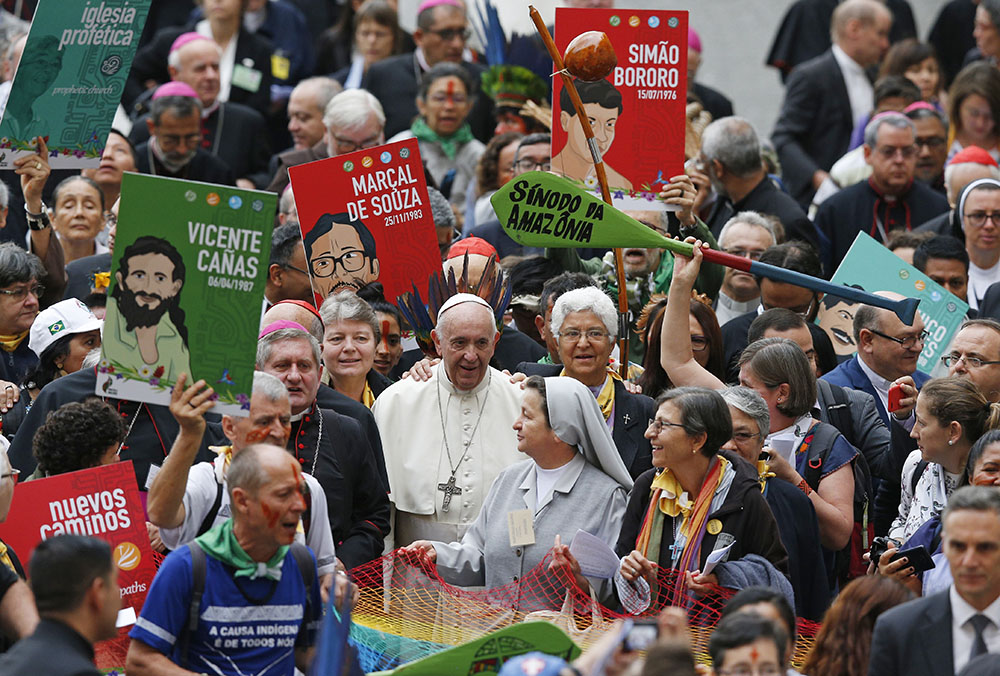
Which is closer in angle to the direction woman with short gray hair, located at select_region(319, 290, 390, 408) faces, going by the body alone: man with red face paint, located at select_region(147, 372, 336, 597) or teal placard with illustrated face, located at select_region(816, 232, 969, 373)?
the man with red face paint

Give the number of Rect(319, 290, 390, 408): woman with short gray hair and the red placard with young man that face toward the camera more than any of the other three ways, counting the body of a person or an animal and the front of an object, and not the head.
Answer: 2

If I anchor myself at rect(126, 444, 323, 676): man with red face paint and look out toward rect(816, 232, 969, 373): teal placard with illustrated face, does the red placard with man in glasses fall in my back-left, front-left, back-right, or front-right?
front-left

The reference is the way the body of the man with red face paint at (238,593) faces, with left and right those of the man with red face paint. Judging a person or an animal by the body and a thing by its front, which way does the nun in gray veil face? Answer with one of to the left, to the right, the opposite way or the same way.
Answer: to the right

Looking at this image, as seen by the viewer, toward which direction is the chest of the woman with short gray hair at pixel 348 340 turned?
toward the camera

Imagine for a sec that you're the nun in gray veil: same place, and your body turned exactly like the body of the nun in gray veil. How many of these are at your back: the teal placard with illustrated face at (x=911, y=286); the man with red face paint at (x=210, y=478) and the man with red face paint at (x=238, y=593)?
1

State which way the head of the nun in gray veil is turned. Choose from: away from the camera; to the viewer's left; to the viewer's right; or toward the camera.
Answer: to the viewer's left

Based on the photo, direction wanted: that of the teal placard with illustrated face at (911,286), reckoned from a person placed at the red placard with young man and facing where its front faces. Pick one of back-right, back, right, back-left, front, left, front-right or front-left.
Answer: left

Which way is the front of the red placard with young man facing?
toward the camera

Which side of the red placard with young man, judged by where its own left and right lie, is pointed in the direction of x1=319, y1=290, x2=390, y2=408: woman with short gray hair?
right

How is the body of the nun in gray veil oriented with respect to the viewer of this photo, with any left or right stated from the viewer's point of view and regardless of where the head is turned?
facing the viewer and to the left of the viewer

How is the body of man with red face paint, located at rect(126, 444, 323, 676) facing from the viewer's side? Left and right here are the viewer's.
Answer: facing the viewer and to the right of the viewer

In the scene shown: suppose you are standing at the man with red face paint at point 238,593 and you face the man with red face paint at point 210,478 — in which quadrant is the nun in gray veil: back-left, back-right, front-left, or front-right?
front-right

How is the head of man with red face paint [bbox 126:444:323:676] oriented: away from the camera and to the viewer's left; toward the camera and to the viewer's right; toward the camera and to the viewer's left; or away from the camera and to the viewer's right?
toward the camera and to the viewer's right
